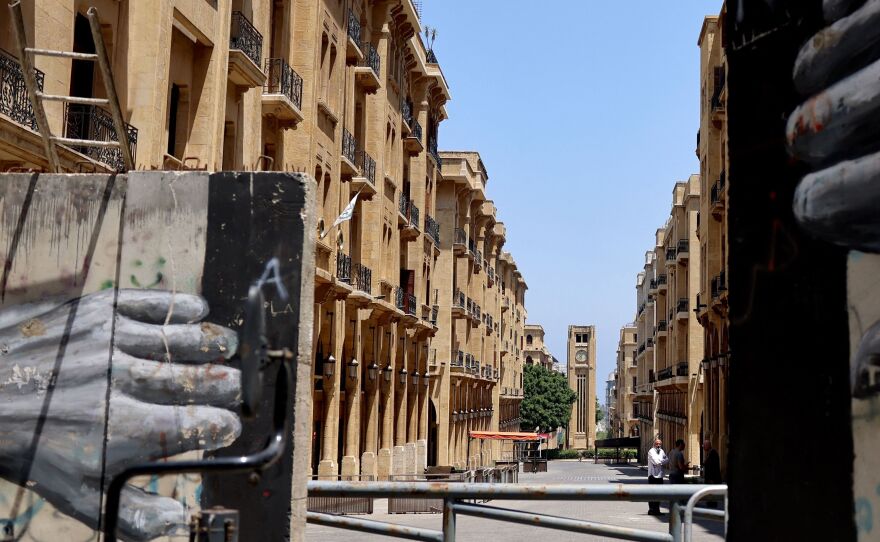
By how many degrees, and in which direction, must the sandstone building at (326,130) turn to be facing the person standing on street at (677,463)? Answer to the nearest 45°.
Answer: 0° — it already faces them

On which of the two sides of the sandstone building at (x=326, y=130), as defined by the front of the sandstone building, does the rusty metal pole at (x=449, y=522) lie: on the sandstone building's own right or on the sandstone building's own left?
on the sandstone building's own right

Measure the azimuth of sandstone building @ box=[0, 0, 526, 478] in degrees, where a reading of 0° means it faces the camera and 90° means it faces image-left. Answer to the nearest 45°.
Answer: approximately 315°

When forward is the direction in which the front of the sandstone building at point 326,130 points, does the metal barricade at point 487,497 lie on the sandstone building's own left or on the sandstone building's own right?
on the sandstone building's own right
